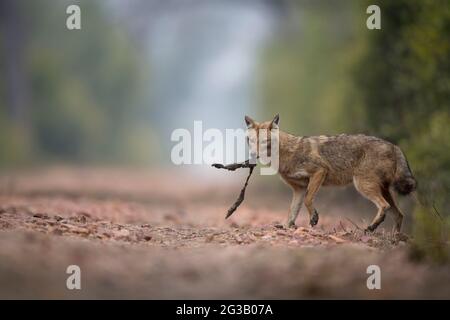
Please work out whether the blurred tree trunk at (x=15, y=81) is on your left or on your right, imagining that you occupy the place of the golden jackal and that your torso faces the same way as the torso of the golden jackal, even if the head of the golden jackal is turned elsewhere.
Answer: on your right

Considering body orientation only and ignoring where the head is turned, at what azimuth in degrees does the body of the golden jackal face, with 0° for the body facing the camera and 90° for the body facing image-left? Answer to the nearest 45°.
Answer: approximately 90°
